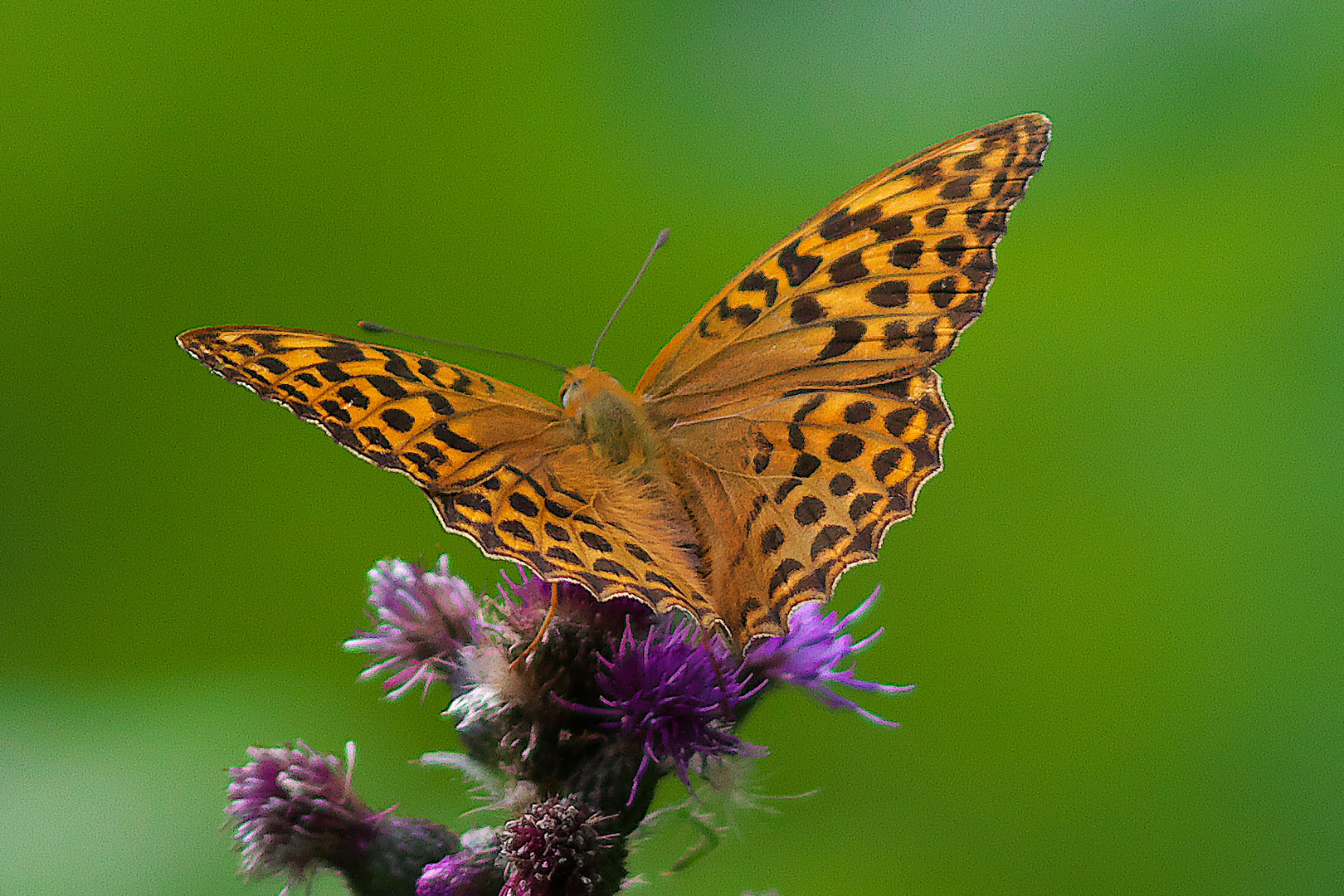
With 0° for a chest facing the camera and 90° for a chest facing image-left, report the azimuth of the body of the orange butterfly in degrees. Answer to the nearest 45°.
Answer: approximately 135°

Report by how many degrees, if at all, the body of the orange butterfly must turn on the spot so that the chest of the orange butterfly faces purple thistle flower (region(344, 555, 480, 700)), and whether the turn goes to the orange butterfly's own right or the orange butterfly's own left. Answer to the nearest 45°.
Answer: approximately 45° to the orange butterfly's own left
